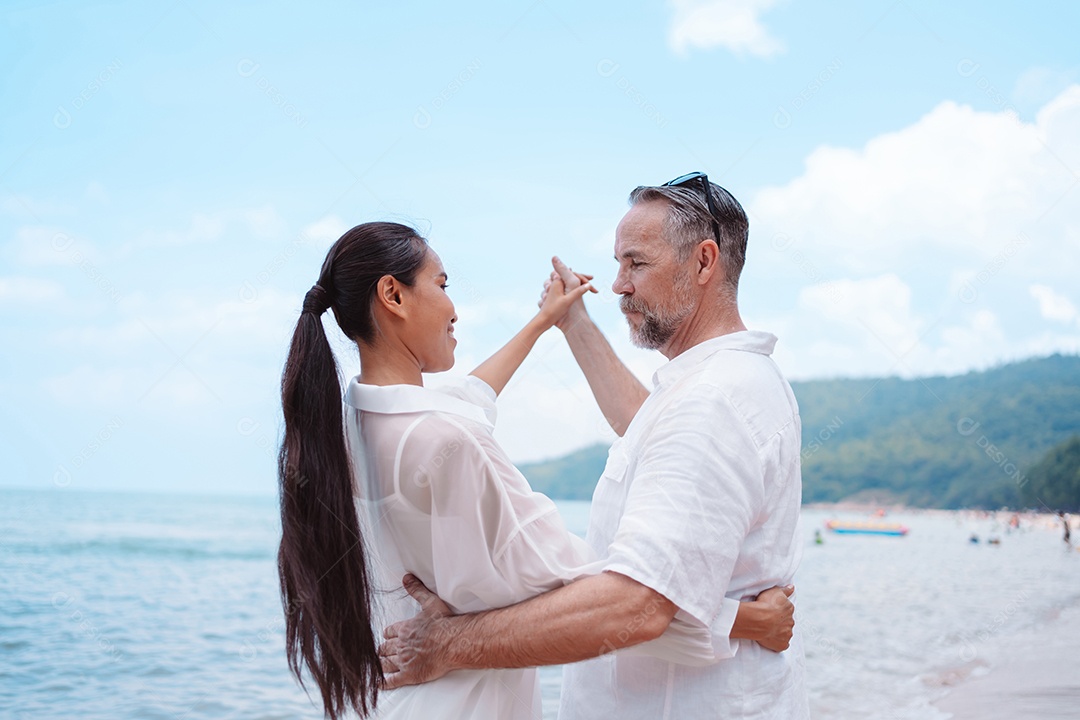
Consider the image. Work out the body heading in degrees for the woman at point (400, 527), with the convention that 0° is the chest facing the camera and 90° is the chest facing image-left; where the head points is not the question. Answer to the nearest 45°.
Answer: approximately 225°

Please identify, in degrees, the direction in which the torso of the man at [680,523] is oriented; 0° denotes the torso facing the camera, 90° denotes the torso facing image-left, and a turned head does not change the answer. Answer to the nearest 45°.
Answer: approximately 90°

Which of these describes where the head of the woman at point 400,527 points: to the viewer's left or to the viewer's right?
to the viewer's right

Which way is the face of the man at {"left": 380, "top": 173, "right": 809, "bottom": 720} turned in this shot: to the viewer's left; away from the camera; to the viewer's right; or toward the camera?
to the viewer's left

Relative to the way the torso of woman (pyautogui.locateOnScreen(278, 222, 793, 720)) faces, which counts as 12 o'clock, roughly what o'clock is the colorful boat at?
The colorful boat is roughly at 11 o'clock from the woman.

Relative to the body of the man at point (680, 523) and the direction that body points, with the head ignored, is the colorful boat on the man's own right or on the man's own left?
on the man's own right
